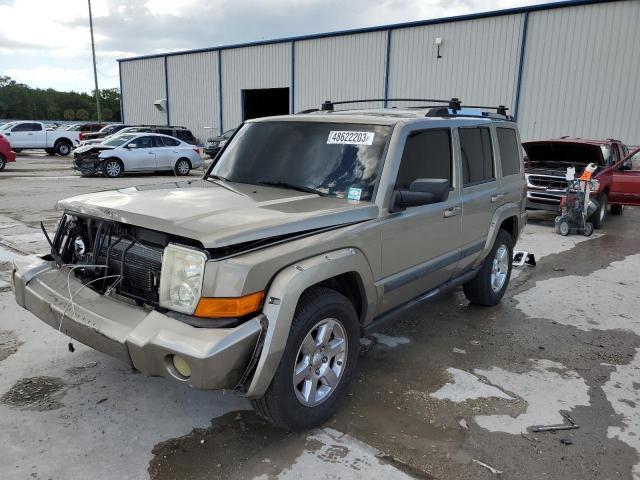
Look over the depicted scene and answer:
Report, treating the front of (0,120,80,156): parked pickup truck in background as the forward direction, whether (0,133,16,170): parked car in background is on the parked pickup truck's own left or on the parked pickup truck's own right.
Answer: on the parked pickup truck's own left

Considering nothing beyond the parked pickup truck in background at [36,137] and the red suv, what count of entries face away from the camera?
0

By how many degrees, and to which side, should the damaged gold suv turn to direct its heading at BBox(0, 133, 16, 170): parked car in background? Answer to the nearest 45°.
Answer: approximately 90° to its right

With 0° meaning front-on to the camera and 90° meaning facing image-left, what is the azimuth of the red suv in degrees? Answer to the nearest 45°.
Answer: approximately 45°

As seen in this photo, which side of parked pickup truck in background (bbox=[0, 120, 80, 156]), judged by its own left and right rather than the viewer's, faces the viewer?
left

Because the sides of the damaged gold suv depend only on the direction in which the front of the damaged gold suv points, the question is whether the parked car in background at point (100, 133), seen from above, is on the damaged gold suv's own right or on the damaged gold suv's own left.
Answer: on the damaged gold suv's own right

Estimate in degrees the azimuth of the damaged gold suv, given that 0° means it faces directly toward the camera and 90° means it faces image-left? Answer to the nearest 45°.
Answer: approximately 45°

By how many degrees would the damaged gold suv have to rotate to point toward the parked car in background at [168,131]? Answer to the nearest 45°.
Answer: approximately 135° to its right

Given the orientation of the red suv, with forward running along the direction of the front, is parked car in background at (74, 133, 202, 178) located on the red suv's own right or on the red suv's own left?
on the red suv's own right

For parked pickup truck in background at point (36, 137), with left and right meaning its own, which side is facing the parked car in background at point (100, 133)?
back
